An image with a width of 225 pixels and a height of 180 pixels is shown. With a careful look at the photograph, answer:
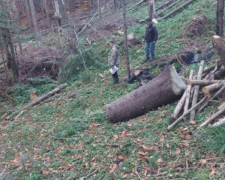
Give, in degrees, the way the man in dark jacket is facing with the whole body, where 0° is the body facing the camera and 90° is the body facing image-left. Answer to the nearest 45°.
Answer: approximately 45°

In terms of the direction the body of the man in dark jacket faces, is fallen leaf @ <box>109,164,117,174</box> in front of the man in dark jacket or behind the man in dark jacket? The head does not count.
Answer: in front

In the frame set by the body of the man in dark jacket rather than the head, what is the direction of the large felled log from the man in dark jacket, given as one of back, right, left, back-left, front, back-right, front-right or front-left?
front-left

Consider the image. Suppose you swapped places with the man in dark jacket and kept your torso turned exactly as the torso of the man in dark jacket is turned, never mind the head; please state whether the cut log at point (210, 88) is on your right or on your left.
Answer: on your left

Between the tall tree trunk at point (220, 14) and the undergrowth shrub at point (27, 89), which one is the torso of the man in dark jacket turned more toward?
the undergrowth shrub

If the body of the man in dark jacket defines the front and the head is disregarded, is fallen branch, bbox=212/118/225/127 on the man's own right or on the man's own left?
on the man's own left

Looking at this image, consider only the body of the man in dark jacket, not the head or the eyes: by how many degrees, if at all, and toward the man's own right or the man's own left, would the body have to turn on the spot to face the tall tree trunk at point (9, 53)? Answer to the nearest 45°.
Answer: approximately 45° to the man's own right

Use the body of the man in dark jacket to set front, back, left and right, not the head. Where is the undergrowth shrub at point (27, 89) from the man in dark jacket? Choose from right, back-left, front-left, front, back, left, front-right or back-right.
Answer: front-right
